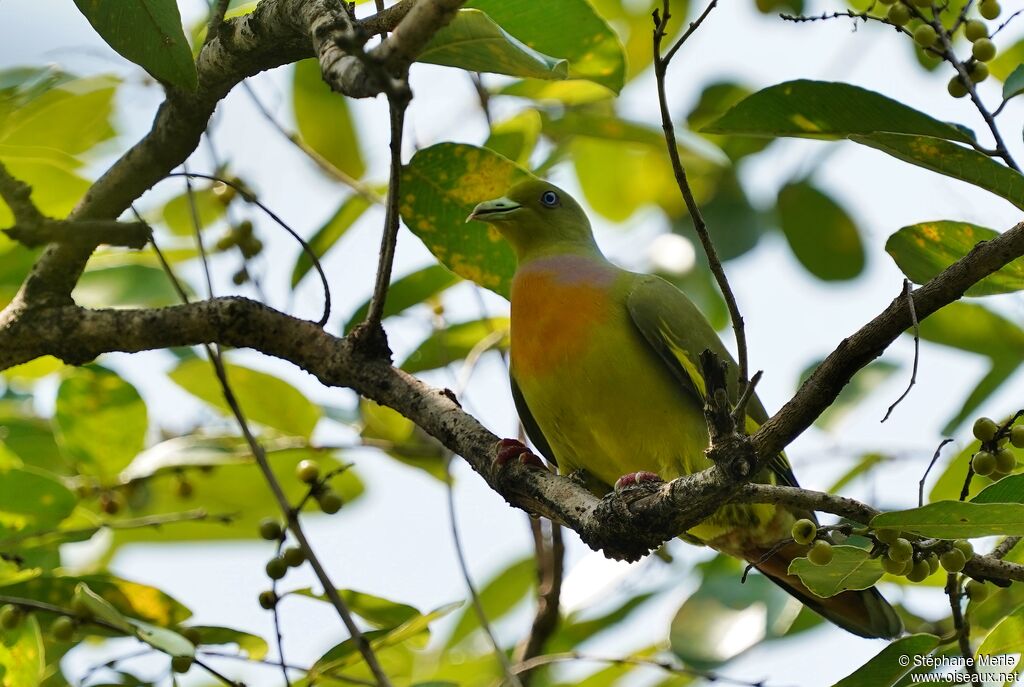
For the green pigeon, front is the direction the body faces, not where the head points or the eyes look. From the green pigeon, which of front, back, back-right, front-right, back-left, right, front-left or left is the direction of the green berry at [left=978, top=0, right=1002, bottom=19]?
left

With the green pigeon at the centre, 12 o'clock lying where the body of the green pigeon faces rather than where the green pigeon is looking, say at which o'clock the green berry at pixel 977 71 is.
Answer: The green berry is roughly at 7 o'clock from the green pigeon.

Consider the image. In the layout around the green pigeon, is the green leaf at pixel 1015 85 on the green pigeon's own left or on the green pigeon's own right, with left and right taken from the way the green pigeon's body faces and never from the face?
on the green pigeon's own left

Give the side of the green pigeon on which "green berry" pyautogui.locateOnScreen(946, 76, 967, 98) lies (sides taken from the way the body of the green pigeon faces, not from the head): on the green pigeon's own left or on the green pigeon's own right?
on the green pigeon's own left

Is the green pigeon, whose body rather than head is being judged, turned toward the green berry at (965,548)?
no

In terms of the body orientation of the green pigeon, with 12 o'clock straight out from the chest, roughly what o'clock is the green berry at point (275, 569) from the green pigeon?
The green berry is roughly at 1 o'clock from the green pigeon.

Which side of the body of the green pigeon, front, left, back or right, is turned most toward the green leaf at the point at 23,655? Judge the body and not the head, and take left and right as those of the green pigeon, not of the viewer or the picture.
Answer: front

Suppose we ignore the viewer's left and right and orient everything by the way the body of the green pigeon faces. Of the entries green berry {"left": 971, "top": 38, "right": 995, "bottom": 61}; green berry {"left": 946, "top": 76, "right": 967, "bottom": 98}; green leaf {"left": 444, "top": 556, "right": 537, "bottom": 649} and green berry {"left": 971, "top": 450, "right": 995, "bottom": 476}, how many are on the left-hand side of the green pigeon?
3

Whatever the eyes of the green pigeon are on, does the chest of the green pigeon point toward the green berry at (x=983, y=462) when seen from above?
no

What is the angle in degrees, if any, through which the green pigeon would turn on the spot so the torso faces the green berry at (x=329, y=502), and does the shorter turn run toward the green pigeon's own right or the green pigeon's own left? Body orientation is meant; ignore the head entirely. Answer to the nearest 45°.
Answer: approximately 45° to the green pigeon's own right

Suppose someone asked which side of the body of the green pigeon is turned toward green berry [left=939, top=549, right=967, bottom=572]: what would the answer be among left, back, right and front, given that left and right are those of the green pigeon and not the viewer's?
left

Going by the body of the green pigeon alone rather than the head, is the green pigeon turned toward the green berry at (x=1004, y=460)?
no
